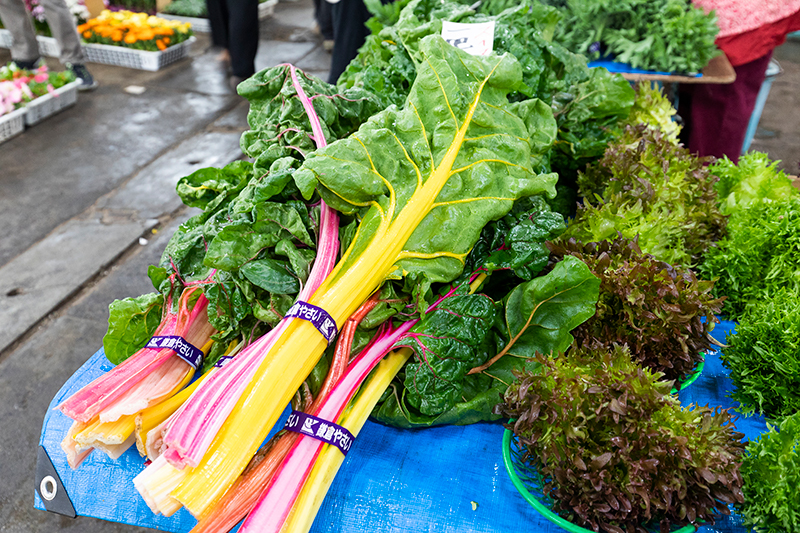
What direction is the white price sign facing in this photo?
toward the camera

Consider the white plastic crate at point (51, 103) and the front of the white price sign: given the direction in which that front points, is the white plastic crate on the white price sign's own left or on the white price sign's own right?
on the white price sign's own right

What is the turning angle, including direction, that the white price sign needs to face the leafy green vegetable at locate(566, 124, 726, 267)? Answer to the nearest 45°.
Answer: approximately 45° to its left

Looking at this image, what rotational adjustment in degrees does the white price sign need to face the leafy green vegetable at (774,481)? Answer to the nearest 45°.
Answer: approximately 45° to its left

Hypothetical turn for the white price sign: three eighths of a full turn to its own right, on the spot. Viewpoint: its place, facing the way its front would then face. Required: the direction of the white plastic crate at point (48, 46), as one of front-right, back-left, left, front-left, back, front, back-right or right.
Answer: front

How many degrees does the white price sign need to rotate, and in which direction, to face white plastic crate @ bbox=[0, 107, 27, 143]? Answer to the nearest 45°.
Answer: approximately 135° to its right

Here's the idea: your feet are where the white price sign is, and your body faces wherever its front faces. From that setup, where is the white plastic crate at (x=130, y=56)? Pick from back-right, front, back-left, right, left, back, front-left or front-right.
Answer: back-right

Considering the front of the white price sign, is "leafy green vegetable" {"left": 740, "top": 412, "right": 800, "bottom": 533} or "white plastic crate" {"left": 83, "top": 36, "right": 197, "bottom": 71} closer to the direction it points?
the leafy green vegetable

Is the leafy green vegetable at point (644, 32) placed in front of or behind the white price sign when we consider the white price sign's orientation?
behind

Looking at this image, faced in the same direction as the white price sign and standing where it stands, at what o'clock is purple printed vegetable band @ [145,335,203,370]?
The purple printed vegetable band is roughly at 1 o'clock from the white price sign.

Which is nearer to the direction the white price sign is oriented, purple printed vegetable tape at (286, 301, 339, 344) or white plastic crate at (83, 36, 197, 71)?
the purple printed vegetable tape
